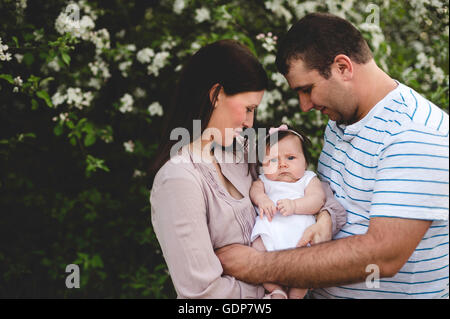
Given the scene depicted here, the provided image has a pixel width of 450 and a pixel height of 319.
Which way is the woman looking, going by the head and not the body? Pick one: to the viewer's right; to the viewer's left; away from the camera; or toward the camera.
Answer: to the viewer's right

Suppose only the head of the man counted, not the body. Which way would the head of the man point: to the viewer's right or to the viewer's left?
to the viewer's left

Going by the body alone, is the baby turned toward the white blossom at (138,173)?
no

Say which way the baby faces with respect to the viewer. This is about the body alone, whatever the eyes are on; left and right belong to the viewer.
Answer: facing the viewer

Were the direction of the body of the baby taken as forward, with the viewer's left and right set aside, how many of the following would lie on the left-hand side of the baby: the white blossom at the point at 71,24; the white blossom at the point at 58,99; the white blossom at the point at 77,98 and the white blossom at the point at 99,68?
0

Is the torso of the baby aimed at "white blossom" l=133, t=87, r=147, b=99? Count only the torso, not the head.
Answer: no

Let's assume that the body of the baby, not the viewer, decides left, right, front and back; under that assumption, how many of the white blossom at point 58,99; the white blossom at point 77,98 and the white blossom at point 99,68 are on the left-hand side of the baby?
0

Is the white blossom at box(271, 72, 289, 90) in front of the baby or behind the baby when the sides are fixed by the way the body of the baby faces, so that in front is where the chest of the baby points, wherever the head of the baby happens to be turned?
behind

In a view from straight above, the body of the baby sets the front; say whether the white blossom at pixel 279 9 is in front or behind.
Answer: behind

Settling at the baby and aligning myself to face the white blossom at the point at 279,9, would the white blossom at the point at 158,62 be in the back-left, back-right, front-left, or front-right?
front-left
